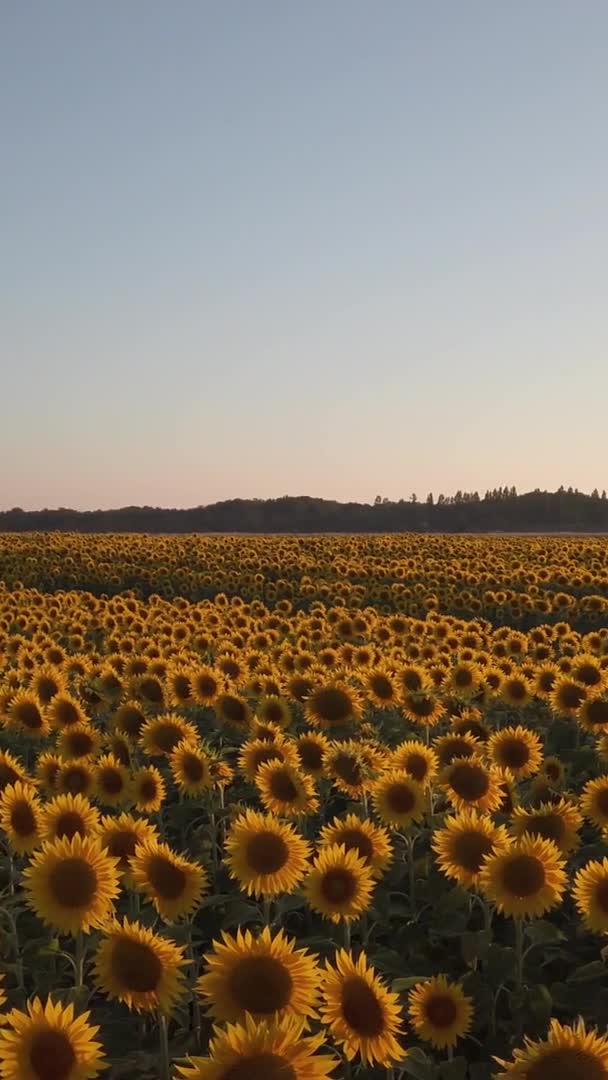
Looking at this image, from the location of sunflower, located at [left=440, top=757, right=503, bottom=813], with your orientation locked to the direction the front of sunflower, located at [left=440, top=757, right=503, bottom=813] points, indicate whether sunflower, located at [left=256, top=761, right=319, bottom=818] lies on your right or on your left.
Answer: on your right

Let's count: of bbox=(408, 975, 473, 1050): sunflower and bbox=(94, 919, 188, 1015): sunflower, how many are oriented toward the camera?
2

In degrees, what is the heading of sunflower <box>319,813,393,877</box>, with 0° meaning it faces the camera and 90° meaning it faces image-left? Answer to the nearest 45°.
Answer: approximately 0°

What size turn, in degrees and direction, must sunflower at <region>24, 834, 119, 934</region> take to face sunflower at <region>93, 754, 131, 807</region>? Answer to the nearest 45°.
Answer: approximately 180°

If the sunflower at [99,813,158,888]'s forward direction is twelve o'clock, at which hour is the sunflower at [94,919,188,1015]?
the sunflower at [94,919,188,1015] is roughly at 12 o'clock from the sunflower at [99,813,158,888].

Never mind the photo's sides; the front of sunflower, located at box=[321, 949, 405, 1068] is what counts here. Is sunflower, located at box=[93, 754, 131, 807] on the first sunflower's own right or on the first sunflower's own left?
on the first sunflower's own right

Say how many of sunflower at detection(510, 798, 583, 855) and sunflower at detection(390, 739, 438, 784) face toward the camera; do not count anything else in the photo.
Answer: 2

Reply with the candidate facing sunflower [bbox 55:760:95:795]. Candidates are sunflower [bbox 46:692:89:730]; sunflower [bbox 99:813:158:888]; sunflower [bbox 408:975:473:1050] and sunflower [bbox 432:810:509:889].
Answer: sunflower [bbox 46:692:89:730]

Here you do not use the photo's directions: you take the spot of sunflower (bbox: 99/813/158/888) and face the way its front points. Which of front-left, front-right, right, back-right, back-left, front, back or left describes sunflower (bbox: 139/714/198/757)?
back

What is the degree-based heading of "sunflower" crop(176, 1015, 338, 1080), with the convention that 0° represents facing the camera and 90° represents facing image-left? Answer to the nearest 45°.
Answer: approximately 0°
